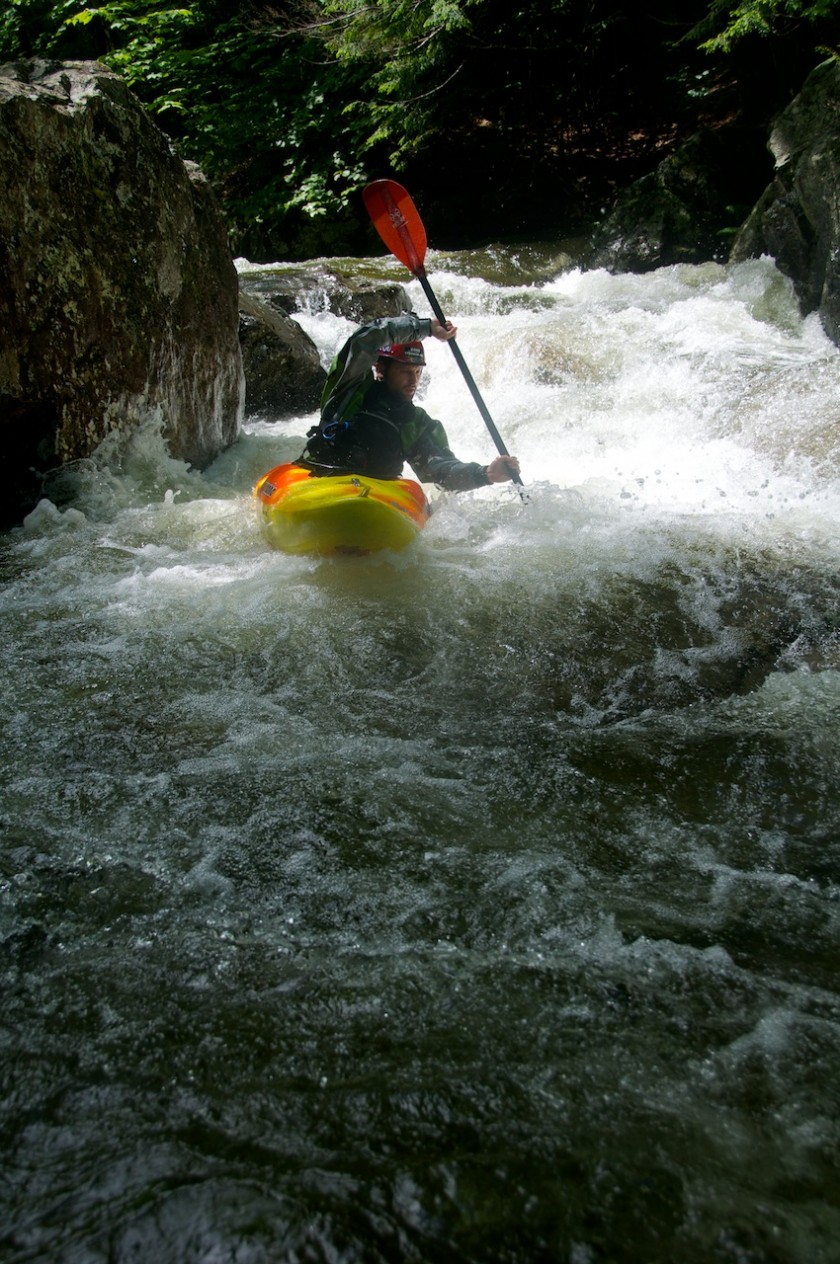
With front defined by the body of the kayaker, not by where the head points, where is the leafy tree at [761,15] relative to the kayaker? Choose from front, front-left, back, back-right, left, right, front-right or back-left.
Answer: left

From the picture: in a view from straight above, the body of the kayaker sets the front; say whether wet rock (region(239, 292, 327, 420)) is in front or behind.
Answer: behind

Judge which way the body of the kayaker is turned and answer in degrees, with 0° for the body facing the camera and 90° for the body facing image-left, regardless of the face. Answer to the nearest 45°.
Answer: approximately 315°

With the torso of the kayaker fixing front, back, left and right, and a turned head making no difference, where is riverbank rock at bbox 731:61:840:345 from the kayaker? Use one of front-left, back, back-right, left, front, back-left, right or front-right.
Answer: left

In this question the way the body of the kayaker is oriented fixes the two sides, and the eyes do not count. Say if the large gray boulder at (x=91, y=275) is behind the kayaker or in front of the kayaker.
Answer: behind

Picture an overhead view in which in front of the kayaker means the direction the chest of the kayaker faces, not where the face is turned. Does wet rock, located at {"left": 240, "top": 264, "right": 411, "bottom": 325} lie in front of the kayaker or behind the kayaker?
behind
